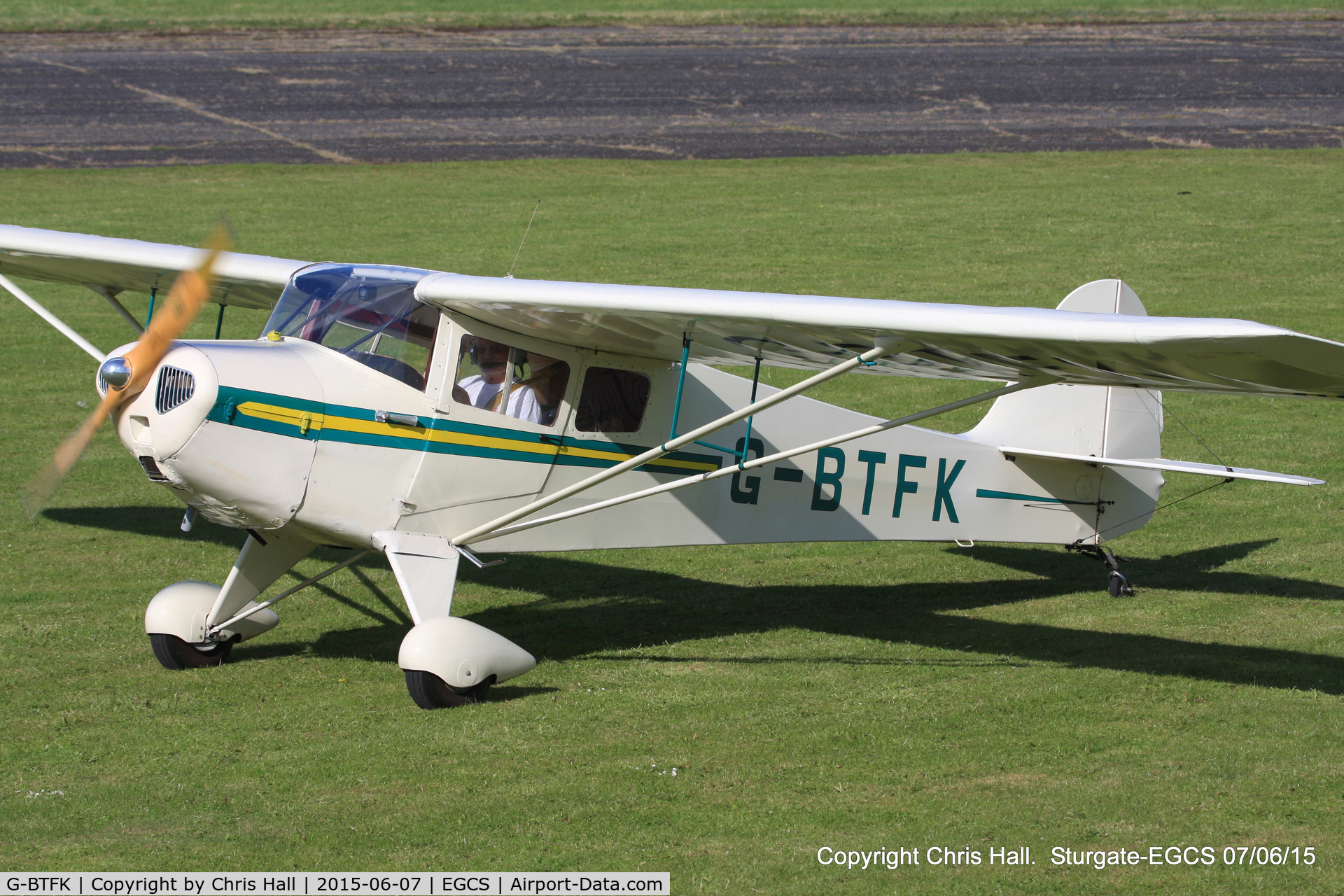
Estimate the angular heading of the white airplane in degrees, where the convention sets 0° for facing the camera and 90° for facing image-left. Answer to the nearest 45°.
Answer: approximately 45°

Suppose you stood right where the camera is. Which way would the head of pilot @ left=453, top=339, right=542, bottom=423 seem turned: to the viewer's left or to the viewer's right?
to the viewer's left
